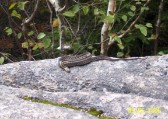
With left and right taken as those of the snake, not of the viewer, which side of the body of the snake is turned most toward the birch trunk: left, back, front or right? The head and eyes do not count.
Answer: right

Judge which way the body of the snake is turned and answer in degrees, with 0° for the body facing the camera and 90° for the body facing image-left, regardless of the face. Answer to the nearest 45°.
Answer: approximately 90°
